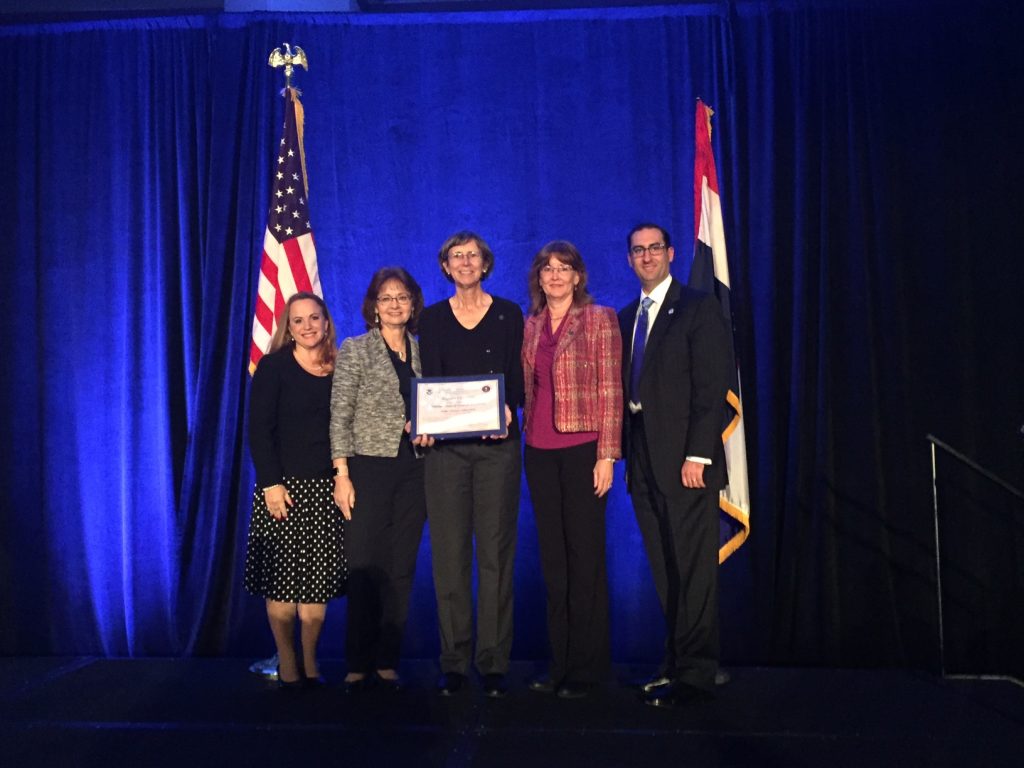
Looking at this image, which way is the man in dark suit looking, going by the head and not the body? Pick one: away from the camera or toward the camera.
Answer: toward the camera

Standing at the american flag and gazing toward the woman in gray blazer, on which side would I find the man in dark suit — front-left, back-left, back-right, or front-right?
front-left

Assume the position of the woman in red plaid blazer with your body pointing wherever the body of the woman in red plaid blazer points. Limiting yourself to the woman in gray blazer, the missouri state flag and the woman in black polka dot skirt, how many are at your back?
1

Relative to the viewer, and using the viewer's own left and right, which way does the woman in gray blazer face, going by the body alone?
facing the viewer and to the right of the viewer

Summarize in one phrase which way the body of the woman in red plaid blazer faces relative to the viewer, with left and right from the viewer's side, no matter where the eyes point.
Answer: facing the viewer and to the left of the viewer

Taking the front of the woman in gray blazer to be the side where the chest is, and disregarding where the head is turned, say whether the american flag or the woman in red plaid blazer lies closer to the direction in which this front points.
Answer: the woman in red plaid blazer

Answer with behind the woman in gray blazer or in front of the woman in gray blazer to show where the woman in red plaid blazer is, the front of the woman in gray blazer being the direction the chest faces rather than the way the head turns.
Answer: in front

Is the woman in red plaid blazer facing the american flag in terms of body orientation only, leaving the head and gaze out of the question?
no

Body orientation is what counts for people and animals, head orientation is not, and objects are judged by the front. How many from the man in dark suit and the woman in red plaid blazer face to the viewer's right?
0

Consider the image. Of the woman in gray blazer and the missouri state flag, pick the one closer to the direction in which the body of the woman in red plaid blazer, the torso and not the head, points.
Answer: the woman in gray blazer

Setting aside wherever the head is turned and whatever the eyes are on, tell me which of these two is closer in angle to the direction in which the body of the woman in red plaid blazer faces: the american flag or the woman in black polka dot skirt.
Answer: the woman in black polka dot skirt

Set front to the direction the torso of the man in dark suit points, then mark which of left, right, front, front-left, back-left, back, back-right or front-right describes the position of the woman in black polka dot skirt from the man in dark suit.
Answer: front-right

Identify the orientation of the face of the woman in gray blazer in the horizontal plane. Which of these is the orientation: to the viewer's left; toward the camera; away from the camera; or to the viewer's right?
toward the camera

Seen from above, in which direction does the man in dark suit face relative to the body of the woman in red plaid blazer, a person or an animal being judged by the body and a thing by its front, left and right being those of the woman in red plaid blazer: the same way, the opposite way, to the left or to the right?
the same way

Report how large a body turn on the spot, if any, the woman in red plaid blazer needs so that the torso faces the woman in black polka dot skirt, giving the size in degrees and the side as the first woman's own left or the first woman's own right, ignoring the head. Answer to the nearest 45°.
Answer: approximately 45° to the first woman's own right

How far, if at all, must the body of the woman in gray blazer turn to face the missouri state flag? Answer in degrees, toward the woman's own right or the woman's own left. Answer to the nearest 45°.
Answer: approximately 45° to the woman's own left

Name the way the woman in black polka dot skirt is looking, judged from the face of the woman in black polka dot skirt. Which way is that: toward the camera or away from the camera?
toward the camera

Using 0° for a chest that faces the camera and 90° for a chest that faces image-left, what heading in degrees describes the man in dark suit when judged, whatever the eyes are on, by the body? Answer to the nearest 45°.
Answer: approximately 45°
